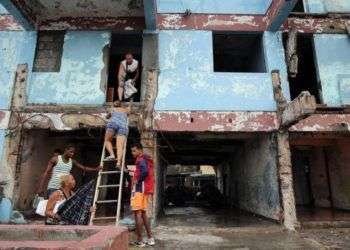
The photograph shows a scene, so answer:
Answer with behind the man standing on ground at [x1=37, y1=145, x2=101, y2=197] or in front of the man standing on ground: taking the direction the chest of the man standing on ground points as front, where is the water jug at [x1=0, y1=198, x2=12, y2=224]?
behind

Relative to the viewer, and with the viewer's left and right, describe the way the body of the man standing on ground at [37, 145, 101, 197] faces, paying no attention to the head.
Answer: facing the viewer and to the right of the viewer

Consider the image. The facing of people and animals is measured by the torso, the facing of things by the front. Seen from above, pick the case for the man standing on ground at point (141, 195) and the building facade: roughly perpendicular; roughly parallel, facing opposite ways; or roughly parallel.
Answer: roughly perpendicular

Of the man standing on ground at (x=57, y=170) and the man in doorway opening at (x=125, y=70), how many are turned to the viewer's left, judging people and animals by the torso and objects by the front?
0

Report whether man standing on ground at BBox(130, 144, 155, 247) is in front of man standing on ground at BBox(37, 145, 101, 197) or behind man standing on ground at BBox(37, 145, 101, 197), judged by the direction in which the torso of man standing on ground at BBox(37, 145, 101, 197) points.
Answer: in front

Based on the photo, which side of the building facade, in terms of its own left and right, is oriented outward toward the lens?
front

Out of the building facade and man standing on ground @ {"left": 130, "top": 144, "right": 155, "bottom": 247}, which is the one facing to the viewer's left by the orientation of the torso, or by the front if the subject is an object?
the man standing on ground

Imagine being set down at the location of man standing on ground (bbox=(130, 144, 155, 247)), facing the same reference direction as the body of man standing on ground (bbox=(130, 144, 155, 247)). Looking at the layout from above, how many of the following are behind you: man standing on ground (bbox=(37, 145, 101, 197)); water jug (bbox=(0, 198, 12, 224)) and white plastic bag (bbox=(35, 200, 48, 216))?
0

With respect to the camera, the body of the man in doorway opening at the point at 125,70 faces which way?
toward the camera
